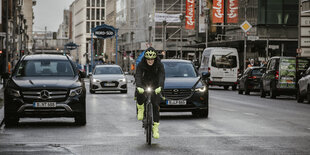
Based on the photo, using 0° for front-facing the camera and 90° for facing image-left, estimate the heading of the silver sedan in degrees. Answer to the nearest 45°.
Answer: approximately 0°

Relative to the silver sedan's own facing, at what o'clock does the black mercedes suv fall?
The black mercedes suv is roughly at 12 o'clock from the silver sedan.

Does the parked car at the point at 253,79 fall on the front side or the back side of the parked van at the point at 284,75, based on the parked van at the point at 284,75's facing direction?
on the front side

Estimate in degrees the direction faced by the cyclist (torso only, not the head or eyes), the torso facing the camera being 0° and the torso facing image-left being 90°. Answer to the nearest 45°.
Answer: approximately 0°

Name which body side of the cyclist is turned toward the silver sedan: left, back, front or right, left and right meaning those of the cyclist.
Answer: back

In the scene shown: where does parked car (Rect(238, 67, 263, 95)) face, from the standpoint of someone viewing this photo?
facing away from the viewer and to the left of the viewer

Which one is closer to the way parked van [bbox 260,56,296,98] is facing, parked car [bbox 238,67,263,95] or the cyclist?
the parked car

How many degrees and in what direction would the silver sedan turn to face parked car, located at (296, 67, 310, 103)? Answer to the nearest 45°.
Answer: approximately 45° to its left

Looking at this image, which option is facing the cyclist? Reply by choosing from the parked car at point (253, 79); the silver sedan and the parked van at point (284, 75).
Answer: the silver sedan

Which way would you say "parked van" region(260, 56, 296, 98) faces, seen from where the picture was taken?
facing away from the viewer and to the left of the viewer
